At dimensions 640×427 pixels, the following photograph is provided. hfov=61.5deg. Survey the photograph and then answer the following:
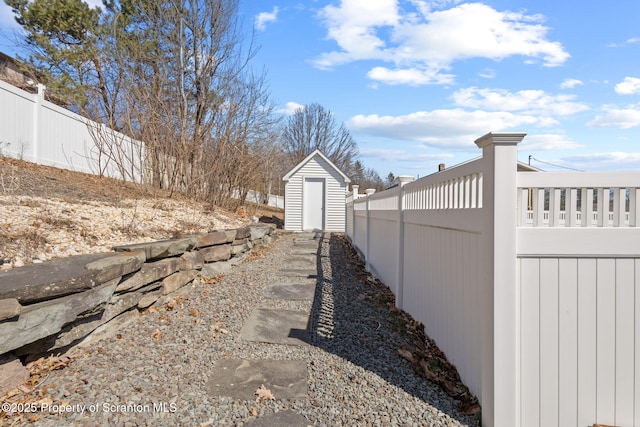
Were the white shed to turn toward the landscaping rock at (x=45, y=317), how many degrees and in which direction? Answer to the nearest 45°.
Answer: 0° — it already faces it

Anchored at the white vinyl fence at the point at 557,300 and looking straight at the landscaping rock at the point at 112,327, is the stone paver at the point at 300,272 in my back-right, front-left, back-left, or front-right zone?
front-right

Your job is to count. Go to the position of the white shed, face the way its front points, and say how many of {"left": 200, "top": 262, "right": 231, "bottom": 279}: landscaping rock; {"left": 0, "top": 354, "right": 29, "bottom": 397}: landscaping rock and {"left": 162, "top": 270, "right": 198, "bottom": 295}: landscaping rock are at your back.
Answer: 0

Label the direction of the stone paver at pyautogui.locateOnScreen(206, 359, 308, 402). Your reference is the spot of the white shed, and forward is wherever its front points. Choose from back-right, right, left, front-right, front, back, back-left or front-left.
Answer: front

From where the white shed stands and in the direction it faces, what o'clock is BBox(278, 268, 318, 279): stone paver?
The stone paver is roughly at 12 o'clock from the white shed.

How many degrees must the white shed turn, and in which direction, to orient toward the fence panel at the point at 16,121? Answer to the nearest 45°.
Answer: approximately 45° to its right

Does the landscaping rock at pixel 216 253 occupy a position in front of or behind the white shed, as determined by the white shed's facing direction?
in front

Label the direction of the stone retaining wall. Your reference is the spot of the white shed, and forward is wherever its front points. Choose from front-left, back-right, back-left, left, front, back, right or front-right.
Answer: front

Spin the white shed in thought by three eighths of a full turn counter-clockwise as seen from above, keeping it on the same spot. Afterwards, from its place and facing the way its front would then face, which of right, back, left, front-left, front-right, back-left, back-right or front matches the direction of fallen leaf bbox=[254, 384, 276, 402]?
back-right

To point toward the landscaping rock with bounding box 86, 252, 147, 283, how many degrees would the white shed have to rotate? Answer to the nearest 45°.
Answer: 0° — it already faces it

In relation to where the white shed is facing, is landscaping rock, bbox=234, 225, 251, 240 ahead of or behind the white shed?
ahead

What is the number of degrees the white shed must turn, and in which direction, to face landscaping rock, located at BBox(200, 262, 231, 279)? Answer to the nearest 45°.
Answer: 0° — it already faces it

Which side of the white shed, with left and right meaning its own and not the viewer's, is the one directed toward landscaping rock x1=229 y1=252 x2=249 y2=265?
front

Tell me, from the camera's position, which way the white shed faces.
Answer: facing the viewer

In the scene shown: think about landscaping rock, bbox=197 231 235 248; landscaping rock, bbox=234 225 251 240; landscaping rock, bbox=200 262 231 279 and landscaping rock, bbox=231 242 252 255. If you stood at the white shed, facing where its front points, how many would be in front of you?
4
